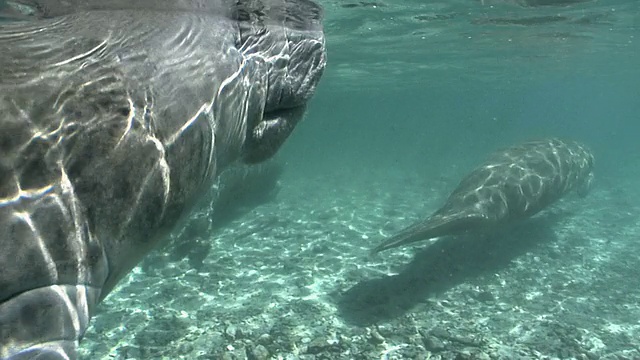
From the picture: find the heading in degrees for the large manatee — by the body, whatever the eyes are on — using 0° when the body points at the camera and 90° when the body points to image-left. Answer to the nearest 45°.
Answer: approximately 270°

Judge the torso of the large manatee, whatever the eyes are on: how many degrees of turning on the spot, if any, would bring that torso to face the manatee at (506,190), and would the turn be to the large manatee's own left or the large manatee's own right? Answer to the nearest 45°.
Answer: approximately 45° to the large manatee's own left
